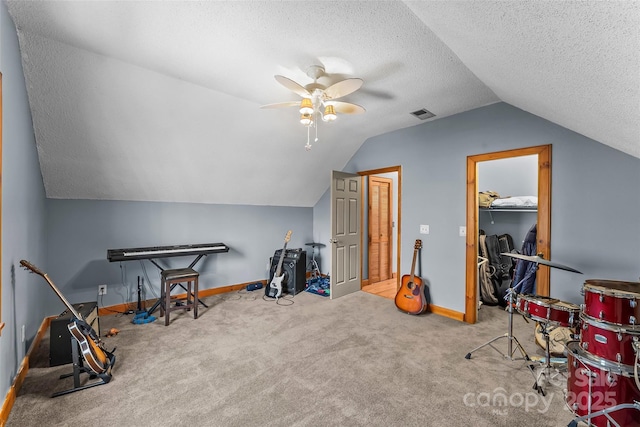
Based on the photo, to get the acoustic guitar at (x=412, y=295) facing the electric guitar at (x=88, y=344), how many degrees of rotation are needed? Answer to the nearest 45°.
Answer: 0° — it already faces it

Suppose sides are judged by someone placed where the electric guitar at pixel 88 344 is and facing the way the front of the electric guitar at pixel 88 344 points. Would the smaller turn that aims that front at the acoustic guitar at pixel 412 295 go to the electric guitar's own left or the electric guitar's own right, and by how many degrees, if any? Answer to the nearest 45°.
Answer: approximately 45° to the electric guitar's own left

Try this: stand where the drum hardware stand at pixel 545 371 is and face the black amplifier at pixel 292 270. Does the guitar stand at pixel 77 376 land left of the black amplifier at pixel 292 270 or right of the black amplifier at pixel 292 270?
left

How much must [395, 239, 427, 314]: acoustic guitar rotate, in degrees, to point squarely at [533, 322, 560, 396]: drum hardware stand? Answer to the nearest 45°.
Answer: approximately 90° to its left

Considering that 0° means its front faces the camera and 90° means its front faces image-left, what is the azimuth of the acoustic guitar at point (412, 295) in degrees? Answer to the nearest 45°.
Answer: approximately 45°

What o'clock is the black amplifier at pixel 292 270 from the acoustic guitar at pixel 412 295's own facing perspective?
The black amplifier is roughly at 2 o'clock from the acoustic guitar.

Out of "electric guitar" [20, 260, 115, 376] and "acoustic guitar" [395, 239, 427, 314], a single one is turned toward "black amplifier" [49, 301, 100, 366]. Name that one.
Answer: "acoustic guitar" [395, 239, 427, 314]

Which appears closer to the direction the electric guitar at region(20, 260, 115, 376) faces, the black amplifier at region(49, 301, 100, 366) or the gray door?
the gray door

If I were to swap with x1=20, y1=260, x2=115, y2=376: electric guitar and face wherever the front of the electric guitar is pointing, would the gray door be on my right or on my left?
on my left

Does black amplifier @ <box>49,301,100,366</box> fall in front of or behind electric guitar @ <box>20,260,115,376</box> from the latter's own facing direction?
behind

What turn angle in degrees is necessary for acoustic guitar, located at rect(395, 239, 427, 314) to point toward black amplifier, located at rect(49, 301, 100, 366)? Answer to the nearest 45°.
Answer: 0° — it already faces it

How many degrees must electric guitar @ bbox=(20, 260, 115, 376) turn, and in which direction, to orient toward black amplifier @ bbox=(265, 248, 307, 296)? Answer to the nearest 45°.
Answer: approximately 45° to its left
